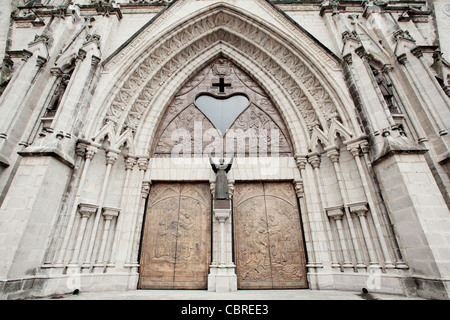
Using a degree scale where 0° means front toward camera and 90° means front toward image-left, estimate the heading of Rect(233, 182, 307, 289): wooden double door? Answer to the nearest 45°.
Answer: approximately 0°

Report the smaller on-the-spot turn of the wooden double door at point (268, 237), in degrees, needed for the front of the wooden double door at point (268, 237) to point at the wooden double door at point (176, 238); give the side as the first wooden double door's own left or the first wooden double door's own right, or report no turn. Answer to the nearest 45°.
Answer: approximately 90° to the first wooden double door's own right

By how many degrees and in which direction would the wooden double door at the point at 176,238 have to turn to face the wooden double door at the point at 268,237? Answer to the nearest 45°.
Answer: approximately 90° to its left

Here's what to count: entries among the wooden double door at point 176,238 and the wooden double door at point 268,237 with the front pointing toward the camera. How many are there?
2
